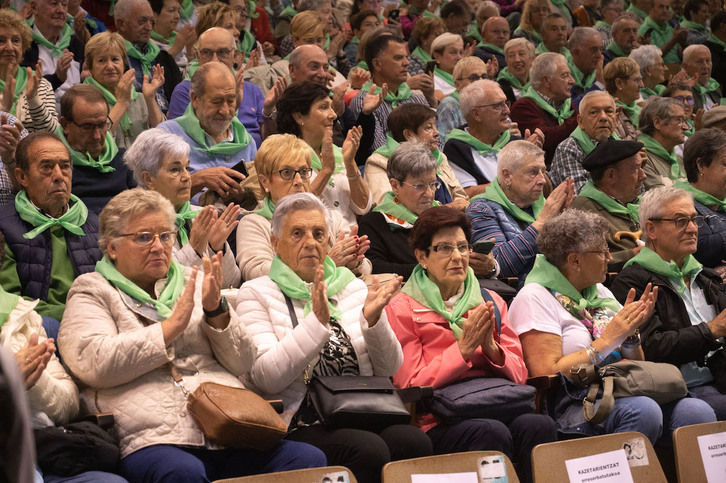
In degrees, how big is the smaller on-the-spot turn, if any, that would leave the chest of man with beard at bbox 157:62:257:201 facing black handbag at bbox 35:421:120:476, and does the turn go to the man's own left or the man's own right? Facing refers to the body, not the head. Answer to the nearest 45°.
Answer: approximately 45° to the man's own right

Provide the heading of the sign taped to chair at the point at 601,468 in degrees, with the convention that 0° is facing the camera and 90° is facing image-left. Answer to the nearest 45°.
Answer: approximately 0°

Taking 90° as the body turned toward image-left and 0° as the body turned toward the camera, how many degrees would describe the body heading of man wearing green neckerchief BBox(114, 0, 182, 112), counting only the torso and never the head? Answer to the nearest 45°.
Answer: approximately 315°

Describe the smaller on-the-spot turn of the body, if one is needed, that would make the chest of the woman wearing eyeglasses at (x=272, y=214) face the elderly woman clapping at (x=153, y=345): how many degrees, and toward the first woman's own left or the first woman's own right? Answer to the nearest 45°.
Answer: approximately 45° to the first woman's own right

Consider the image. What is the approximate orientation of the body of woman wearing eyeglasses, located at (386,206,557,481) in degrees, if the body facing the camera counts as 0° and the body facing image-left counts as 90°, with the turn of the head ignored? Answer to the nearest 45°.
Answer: approximately 315°

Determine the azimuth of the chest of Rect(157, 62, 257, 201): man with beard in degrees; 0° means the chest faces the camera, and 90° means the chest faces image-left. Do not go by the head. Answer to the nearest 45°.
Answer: approximately 315°

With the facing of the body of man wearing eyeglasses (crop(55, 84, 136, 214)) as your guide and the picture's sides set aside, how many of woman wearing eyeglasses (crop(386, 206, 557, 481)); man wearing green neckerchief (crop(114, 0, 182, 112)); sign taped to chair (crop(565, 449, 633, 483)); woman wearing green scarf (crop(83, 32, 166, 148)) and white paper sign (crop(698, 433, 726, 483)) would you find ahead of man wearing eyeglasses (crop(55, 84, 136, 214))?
3

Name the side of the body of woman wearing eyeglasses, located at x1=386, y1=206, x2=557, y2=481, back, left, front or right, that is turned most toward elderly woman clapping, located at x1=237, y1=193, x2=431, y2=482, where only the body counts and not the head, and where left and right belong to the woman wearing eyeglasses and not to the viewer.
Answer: right

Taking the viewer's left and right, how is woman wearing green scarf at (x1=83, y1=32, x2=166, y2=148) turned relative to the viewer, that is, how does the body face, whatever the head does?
facing the viewer and to the right of the viewer

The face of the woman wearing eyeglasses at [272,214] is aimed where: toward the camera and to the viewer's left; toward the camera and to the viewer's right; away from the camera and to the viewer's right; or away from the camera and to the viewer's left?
toward the camera and to the viewer's right
